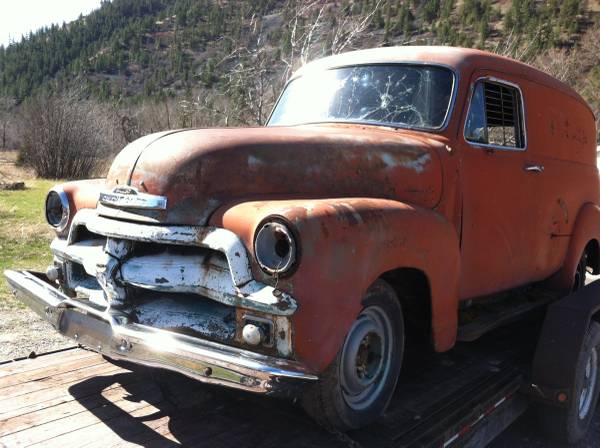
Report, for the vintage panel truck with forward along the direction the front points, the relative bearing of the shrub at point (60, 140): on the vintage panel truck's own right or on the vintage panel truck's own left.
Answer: on the vintage panel truck's own right
